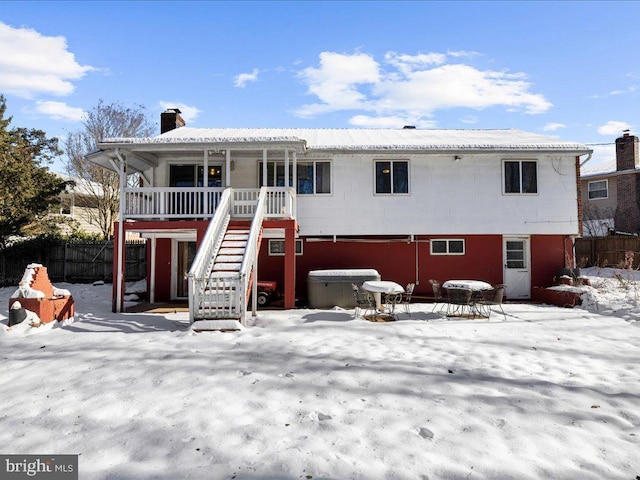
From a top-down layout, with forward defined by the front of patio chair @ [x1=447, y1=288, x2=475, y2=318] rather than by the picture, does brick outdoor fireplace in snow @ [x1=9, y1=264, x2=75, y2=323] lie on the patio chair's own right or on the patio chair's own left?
on the patio chair's own left

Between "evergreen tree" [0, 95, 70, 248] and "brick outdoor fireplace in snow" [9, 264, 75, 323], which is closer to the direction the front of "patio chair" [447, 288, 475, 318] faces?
the evergreen tree

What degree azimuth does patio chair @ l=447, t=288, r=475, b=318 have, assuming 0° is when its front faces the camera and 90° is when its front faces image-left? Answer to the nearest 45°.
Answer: approximately 180°

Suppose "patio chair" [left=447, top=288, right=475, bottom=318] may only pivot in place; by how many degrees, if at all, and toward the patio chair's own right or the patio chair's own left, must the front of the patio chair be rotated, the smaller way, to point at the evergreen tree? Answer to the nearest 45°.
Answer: approximately 90° to the patio chair's own left

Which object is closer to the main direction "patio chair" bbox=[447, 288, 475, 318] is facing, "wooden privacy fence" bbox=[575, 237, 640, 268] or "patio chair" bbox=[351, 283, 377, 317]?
the wooden privacy fence

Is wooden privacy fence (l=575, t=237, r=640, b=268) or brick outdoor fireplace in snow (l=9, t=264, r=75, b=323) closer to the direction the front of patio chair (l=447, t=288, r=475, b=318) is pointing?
the wooden privacy fence

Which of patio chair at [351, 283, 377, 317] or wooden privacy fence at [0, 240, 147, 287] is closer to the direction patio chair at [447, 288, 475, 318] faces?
the wooden privacy fence

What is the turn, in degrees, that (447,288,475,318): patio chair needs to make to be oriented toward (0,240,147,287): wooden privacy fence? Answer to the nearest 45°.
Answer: approximately 90° to its left

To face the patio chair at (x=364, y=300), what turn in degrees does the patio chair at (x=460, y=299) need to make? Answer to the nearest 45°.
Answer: approximately 135° to its left

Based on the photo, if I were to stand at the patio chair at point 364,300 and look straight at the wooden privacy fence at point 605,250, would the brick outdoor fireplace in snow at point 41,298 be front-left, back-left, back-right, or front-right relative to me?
back-left
